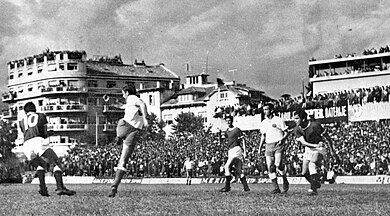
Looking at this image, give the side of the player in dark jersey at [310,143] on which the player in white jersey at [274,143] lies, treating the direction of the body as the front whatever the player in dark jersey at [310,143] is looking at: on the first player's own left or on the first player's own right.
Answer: on the first player's own right

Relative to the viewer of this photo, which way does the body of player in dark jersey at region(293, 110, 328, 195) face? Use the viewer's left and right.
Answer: facing the viewer and to the left of the viewer

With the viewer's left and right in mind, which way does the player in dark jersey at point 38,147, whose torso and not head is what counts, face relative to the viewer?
facing away from the viewer and to the right of the viewer
